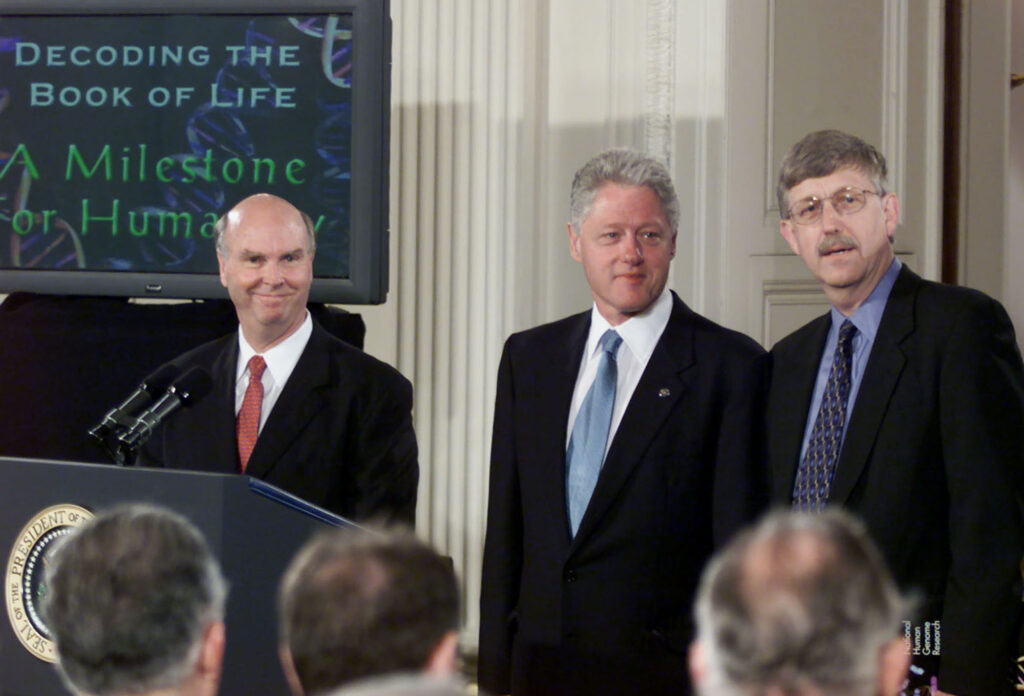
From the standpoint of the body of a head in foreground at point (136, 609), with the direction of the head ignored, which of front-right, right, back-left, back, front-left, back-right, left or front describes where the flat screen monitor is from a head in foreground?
front-left

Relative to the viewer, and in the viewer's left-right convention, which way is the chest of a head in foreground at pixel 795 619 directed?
facing away from the viewer

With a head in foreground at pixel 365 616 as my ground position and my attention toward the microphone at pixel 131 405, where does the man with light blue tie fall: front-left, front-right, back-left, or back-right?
front-right

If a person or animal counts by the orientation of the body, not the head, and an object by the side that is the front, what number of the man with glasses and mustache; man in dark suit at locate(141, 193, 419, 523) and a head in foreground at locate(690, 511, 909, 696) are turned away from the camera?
1

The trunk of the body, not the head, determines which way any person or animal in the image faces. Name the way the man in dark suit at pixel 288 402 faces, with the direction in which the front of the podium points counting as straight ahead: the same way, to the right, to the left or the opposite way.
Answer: the same way

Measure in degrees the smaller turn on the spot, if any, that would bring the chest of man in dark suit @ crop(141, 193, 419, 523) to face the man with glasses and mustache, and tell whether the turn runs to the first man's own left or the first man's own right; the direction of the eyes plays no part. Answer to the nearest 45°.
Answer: approximately 90° to the first man's own left

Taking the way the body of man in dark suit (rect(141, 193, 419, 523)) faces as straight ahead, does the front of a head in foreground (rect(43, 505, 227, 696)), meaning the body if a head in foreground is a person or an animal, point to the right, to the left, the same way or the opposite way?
the opposite way

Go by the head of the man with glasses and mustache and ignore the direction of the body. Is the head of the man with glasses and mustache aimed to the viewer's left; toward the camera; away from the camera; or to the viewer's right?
toward the camera

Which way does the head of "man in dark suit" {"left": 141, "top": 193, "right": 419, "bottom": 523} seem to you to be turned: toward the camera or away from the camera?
toward the camera

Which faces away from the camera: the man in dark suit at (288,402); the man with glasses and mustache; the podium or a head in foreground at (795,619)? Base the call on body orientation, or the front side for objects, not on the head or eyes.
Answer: a head in foreground

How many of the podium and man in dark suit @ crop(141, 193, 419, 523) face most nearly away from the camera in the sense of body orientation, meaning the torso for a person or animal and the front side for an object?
0

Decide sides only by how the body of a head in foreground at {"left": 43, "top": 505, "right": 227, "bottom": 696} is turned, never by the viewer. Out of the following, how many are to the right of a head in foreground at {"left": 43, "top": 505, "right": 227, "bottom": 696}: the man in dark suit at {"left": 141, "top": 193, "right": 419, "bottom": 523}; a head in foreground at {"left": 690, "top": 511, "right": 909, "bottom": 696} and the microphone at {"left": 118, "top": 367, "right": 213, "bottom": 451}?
1

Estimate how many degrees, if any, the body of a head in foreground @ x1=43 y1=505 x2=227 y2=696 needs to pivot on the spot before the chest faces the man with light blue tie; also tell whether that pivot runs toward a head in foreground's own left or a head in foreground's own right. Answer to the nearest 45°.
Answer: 0° — they already face them

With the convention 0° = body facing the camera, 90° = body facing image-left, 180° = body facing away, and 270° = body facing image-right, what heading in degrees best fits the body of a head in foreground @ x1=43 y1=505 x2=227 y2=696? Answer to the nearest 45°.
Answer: approximately 225°

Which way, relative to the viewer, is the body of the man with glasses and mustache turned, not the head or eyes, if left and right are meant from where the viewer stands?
facing the viewer and to the left of the viewer

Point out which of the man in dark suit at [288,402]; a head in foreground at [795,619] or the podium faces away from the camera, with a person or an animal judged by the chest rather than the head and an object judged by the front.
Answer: a head in foreground

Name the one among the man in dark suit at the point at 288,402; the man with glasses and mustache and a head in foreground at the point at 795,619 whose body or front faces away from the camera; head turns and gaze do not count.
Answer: a head in foreground

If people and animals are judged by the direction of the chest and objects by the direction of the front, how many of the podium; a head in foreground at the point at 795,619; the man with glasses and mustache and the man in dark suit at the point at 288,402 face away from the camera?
1

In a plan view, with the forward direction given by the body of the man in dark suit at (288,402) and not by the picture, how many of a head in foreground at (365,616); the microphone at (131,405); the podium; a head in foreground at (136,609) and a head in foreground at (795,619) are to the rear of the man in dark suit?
0
